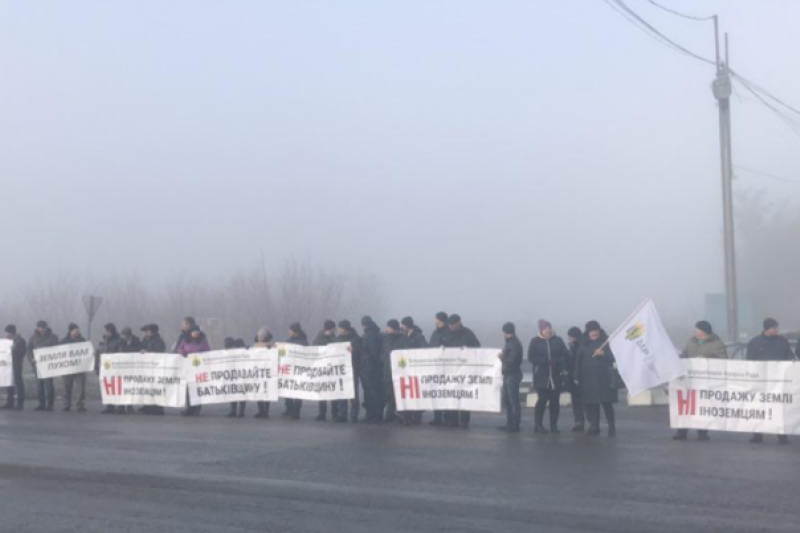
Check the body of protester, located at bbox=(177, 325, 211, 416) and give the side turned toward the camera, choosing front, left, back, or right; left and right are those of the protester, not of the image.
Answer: front

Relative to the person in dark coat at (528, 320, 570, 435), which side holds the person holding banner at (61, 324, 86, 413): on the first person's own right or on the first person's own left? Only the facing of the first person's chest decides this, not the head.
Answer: on the first person's own right

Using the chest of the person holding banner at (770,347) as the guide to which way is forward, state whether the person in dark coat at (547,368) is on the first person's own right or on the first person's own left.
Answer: on the first person's own right

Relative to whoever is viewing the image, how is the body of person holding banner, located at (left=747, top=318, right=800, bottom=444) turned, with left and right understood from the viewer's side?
facing the viewer

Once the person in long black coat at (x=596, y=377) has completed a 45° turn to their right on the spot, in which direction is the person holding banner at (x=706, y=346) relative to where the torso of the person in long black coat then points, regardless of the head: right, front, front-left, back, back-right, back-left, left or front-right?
back-left

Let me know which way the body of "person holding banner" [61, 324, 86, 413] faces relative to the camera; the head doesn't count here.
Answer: toward the camera

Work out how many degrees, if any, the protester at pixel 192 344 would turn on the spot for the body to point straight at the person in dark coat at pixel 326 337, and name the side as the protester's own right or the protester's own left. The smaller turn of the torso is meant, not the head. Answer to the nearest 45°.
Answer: approximately 45° to the protester's own left

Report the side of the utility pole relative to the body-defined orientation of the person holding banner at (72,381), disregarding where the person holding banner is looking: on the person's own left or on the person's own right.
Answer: on the person's own left

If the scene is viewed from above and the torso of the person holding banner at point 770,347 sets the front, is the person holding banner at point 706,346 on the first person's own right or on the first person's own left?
on the first person's own right

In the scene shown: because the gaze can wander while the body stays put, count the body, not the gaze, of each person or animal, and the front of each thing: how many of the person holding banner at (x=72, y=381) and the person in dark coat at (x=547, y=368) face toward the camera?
2

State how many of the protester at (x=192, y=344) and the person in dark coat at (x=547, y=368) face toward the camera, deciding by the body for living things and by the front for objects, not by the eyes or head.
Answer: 2

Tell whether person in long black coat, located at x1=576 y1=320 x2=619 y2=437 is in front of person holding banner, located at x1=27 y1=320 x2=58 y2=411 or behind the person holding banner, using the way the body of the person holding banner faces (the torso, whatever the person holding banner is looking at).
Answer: in front
